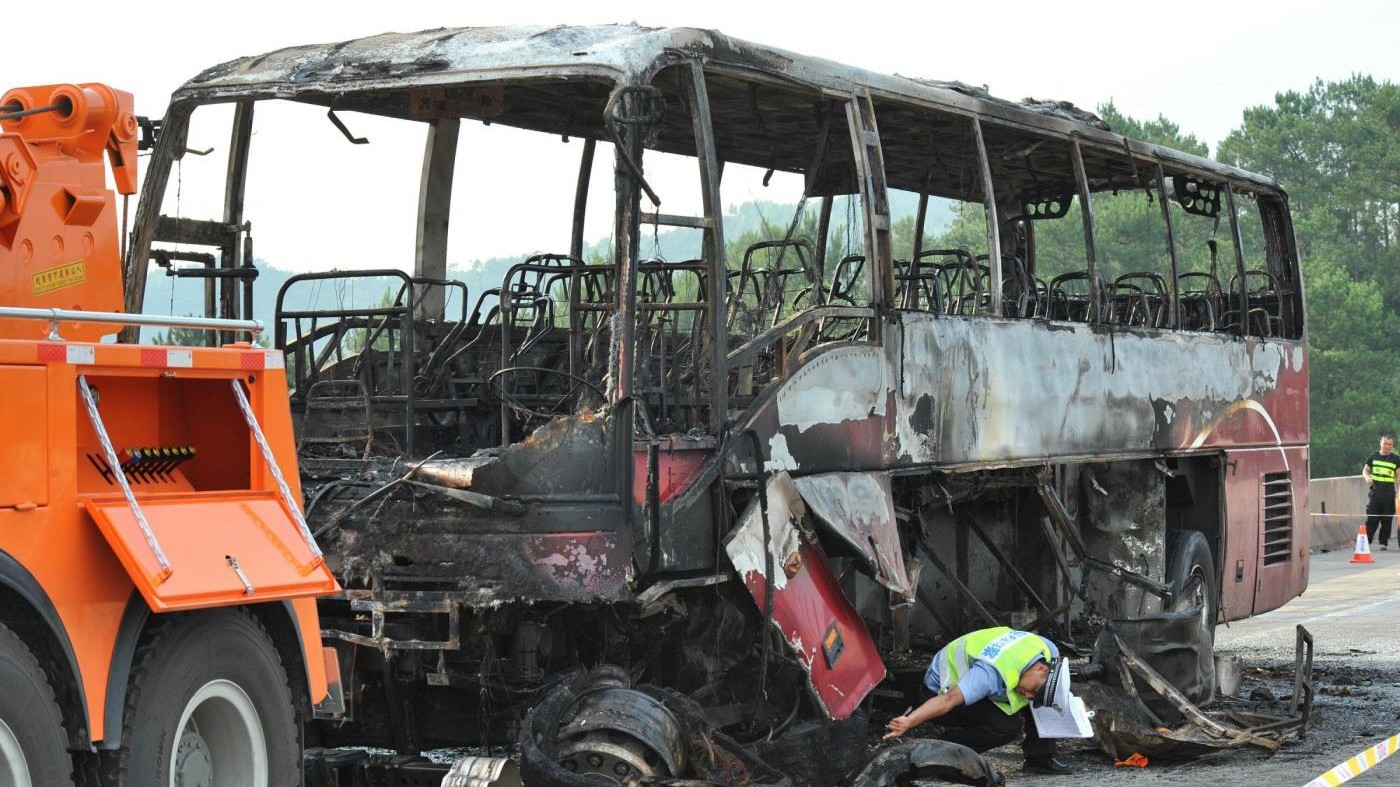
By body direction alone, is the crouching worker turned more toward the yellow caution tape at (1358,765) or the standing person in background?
the yellow caution tape

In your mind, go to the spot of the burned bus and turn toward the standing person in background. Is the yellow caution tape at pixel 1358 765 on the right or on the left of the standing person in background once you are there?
right

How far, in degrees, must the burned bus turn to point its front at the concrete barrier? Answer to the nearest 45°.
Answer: approximately 180°

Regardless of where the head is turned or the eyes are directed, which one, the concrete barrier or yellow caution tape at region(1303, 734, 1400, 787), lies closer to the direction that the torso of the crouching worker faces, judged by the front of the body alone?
the yellow caution tape

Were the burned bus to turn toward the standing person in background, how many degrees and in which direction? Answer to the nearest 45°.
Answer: approximately 180°

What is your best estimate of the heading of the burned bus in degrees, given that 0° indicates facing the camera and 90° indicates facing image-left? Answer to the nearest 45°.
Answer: approximately 45°

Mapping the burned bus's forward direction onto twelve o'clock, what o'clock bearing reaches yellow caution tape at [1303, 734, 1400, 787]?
The yellow caution tape is roughly at 7 o'clock from the burned bus.

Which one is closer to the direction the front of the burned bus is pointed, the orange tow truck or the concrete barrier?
the orange tow truck

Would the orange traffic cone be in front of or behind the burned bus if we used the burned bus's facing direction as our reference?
behind
